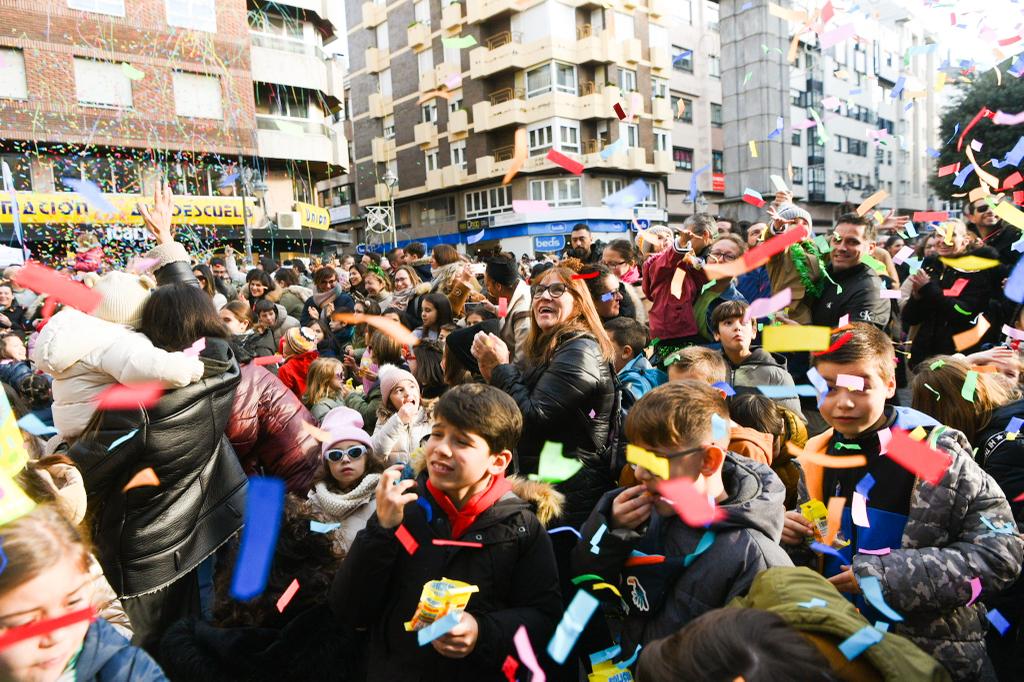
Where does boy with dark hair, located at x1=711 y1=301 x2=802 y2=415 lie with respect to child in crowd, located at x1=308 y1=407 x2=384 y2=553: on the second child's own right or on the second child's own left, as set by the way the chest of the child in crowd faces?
on the second child's own left

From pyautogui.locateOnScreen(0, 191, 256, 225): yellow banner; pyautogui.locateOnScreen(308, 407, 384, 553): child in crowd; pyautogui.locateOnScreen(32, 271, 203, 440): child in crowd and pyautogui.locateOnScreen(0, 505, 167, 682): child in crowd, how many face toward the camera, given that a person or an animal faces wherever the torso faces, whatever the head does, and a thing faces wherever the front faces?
3

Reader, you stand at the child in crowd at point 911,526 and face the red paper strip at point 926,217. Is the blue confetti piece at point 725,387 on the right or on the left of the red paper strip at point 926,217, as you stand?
left

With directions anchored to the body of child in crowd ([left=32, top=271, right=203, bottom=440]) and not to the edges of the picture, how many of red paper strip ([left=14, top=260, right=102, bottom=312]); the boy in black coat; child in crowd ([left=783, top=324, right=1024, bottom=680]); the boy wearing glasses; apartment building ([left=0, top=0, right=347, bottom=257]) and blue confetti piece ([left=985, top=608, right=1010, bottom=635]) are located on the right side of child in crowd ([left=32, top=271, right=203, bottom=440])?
4

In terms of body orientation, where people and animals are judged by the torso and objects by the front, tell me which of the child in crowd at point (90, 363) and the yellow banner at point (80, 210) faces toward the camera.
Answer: the yellow banner

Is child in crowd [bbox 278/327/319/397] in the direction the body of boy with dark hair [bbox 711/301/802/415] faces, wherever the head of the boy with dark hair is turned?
no

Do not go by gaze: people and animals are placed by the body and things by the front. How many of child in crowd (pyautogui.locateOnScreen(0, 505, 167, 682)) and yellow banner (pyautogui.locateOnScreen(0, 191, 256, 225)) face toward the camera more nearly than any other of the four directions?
2

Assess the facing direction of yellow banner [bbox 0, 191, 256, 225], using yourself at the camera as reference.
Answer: facing the viewer

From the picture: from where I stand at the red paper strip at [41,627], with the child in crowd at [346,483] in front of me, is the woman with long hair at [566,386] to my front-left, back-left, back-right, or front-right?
front-right

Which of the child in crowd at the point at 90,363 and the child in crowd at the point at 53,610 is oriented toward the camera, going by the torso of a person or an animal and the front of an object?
the child in crowd at the point at 53,610

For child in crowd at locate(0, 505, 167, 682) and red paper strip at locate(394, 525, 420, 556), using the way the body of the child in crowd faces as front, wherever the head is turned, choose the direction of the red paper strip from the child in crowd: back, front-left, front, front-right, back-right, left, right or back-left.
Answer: left

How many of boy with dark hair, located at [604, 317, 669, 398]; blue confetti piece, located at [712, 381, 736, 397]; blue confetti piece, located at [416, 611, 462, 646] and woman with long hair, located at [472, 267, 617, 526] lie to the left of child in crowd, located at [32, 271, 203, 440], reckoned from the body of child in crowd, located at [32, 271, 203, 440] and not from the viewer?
0

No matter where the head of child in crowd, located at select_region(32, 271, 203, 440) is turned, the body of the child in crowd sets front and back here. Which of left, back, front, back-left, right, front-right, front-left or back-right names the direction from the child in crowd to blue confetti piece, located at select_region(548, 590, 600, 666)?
right

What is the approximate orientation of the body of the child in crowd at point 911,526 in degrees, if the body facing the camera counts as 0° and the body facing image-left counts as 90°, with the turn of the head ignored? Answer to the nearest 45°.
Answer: approximately 45°

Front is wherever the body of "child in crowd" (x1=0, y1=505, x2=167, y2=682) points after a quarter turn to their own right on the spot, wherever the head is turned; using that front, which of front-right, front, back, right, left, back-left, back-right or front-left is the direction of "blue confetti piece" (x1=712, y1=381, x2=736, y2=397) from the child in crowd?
back

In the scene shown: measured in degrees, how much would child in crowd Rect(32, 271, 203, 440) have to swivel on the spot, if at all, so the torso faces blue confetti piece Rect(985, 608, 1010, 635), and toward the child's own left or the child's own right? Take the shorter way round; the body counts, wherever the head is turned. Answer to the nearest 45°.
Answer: approximately 90° to the child's own right

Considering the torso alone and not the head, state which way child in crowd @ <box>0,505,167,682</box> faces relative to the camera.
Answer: toward the camera

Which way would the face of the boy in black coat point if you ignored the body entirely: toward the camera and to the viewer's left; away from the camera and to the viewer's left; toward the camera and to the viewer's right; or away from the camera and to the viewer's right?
toward the camera and to the viewer's left

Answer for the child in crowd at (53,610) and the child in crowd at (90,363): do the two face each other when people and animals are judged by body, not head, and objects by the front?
no
